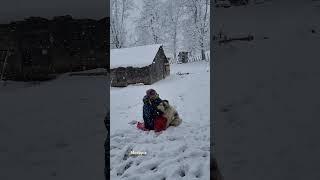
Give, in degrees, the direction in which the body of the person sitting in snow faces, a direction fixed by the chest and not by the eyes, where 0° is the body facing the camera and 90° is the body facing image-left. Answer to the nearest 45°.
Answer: approximately 270°
